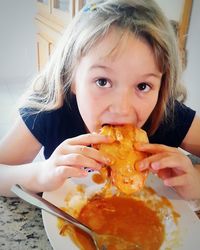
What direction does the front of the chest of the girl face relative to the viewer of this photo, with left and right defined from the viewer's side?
facing the viewer

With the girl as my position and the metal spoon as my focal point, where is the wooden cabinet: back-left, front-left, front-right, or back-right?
back-right

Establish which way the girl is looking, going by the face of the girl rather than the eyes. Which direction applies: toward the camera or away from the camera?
toward the camera

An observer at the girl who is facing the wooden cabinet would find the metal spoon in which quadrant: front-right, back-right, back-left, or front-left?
back-left

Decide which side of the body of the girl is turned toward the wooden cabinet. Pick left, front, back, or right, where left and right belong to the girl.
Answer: back
